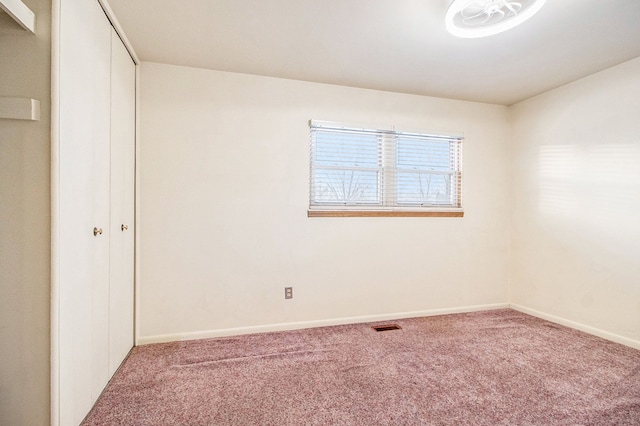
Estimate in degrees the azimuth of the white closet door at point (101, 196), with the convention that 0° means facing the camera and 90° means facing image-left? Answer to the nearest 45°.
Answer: approximately 270°

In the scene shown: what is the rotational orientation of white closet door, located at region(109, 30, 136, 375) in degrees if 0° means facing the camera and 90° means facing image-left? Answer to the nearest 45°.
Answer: approximately 270°

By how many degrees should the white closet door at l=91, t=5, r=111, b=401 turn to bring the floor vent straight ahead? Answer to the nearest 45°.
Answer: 0° — it already faces it

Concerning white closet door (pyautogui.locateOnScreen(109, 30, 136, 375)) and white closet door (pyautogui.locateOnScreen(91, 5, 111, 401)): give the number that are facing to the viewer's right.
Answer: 2

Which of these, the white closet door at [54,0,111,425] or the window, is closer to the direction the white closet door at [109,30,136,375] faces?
the window
